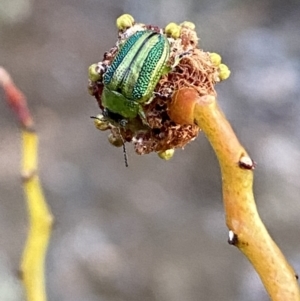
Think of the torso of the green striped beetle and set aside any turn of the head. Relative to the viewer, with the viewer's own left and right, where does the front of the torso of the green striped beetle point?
facing the viewer and to the left of the viewer
